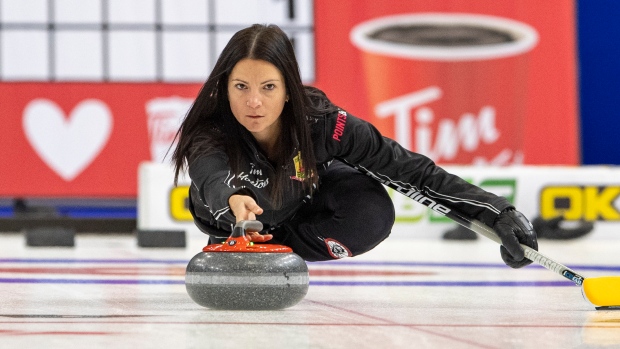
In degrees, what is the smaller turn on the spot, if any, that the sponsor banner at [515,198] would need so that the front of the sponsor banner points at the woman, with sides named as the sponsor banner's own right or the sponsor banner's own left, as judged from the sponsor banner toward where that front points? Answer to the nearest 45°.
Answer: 0° — it already faces them

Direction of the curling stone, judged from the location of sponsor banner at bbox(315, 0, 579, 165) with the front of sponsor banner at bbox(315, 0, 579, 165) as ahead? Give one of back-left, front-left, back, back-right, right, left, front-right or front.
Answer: front

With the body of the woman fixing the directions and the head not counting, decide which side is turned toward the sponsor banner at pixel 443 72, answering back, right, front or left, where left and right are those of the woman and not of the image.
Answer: back

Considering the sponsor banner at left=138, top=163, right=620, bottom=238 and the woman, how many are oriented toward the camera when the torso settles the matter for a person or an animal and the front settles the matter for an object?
2

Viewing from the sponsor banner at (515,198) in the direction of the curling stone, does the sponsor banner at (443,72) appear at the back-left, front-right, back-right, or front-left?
back-right

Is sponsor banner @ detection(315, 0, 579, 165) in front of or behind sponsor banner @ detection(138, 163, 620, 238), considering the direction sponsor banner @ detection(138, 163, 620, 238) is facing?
behind

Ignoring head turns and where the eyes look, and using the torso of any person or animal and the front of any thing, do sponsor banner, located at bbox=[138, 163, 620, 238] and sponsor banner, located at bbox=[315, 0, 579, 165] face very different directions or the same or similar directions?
same or similar directions

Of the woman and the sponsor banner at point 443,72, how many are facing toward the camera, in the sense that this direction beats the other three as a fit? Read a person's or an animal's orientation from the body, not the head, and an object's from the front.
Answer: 2

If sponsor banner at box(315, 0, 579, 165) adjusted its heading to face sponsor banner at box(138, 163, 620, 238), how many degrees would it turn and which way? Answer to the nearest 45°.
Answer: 0° — it already faces it

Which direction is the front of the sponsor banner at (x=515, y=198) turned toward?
toward the camera

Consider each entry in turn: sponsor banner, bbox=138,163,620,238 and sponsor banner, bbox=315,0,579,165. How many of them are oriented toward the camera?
2

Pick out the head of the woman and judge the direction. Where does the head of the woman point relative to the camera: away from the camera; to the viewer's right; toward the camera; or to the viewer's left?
toward the camera

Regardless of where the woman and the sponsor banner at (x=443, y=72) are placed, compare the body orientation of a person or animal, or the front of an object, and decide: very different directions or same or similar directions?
same or similar directions
